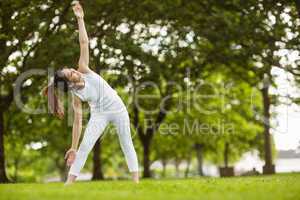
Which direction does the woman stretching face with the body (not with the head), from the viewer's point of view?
toward the camera
